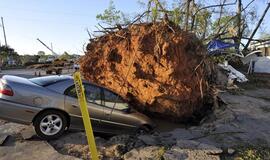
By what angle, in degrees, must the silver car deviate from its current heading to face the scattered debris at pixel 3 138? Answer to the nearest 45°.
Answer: approximately 180°

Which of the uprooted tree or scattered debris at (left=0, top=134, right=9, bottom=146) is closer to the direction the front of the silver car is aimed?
the uprooted tree

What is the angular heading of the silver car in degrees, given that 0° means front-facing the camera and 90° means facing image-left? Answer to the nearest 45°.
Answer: approximately 270°

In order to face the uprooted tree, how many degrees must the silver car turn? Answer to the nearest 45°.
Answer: approximately 45° to its left
